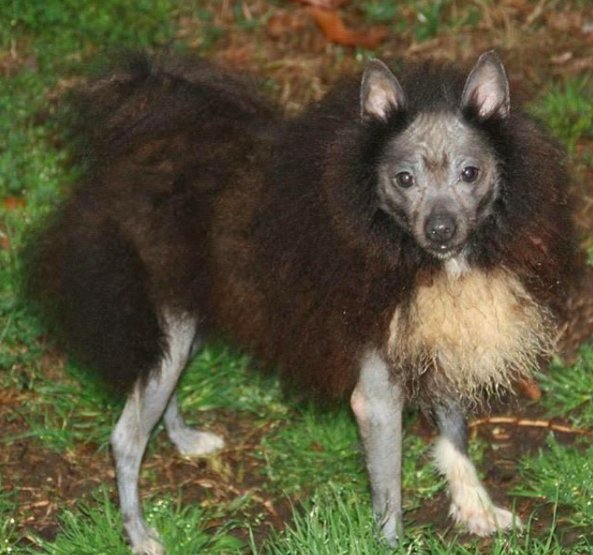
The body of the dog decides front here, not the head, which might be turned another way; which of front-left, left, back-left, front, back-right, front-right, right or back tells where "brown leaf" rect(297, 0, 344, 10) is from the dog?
back-left

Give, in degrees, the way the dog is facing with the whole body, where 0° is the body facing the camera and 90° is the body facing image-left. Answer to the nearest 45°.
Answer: approximately 315°

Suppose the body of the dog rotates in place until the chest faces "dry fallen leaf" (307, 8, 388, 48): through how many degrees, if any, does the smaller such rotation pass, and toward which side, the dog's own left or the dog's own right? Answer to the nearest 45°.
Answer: approximately 135° to the dog's own left
